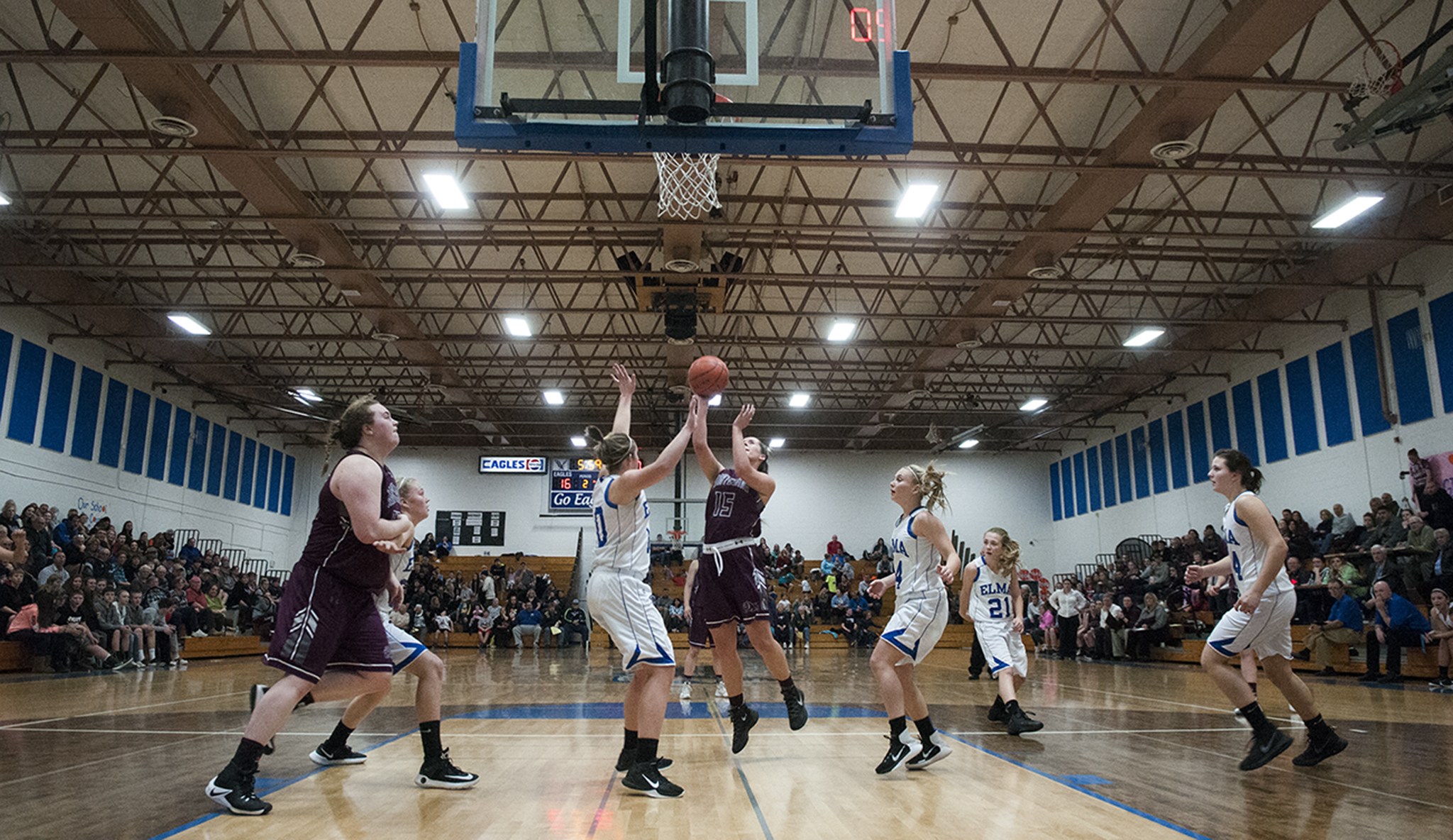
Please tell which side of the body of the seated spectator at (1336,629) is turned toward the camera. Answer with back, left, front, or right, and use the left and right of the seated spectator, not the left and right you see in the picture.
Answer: left

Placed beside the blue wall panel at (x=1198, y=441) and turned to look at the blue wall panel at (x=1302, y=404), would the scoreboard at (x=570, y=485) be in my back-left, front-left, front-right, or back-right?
back-right

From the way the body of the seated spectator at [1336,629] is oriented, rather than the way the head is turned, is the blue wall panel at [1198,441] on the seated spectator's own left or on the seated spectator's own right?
on the seated spectator's own right

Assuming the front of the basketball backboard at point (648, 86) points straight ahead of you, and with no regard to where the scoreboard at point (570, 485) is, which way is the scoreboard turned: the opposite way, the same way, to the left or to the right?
the opposite way

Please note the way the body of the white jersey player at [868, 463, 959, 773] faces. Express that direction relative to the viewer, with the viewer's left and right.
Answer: facing to the left of the viewer

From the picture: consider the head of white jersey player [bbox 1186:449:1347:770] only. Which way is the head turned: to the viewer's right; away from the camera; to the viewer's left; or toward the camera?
to the viewer's left

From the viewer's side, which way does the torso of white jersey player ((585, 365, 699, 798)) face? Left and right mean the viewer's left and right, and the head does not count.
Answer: facing to the right of the viewer

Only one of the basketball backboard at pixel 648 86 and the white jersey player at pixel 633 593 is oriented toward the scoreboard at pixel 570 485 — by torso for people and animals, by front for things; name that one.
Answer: the basketball backboard

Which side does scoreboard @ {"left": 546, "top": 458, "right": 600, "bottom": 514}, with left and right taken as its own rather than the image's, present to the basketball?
front

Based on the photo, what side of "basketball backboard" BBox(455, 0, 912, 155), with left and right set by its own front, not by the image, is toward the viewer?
back
